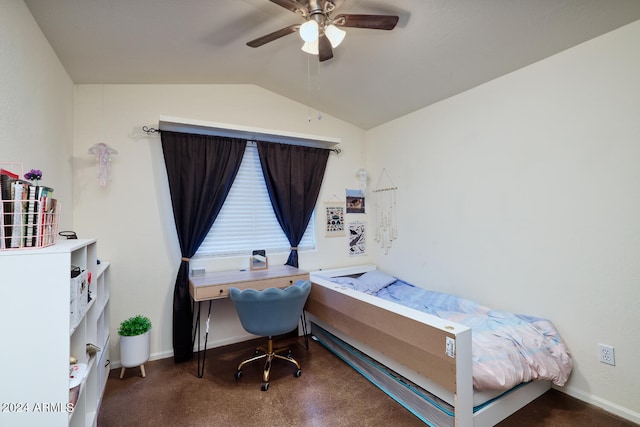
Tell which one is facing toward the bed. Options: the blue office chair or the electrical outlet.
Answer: the electrical outlet

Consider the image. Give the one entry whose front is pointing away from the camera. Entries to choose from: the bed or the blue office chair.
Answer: the blue office chair

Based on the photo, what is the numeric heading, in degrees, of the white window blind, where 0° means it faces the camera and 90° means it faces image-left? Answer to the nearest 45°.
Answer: approximately 0°

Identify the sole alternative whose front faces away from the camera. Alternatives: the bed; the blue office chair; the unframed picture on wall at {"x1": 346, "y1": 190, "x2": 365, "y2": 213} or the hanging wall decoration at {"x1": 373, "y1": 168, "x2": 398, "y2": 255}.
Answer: the blue office chair

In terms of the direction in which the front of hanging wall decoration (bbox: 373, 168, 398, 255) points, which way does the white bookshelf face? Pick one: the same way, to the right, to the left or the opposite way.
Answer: the opposite way

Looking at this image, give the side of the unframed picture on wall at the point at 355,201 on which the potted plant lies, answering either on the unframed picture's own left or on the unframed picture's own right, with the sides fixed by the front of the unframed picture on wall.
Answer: on the unframed picture's own right

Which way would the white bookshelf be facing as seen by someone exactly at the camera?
facing to the right of the viewer

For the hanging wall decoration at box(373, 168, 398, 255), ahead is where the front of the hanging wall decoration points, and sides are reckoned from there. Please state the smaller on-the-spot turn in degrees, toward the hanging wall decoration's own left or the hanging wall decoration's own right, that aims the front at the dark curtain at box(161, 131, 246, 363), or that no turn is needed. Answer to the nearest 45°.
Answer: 0° — it already faces it

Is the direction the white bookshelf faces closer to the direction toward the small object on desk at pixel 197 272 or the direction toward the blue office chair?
the blue office chair
